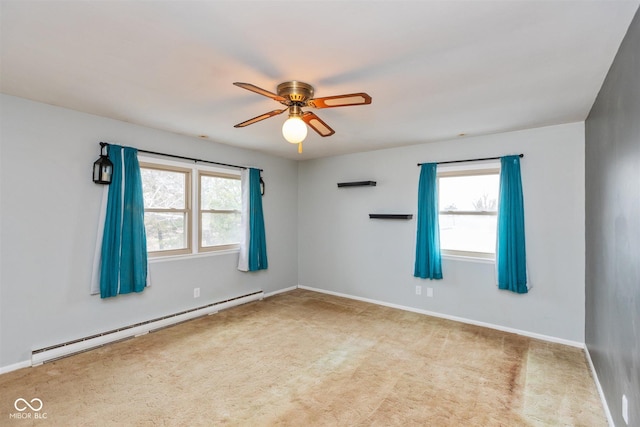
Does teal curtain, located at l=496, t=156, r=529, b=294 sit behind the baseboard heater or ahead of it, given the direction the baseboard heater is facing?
ahead

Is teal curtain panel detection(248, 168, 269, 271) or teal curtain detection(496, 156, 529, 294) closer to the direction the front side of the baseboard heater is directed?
the teal curtain

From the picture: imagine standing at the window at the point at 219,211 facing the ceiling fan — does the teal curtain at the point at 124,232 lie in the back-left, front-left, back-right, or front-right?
front-right

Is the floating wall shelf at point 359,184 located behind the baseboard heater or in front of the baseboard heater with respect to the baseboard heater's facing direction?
in front

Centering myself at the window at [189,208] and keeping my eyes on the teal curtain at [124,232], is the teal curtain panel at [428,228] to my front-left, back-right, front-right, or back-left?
back-left

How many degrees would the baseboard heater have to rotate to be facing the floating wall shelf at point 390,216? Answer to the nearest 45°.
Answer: approximately 45° to its left

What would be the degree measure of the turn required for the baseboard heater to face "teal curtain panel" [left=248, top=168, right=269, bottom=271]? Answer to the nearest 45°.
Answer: approximately 45° to its left

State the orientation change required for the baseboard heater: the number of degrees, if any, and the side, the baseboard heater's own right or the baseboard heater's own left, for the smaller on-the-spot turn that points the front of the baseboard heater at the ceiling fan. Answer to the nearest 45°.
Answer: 0° — it already faces it

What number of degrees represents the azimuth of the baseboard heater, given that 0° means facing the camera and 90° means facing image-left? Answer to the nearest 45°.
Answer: approximately 315°

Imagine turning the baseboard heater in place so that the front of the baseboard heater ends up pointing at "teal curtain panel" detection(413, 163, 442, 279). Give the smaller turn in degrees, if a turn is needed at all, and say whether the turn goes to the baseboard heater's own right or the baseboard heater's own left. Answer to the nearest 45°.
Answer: approximately 45° to the baseboard heater's own left
